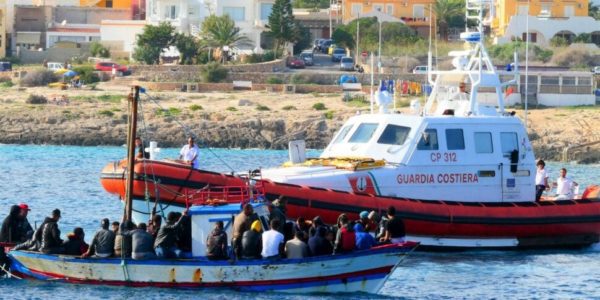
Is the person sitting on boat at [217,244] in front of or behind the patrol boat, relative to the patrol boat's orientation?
in front

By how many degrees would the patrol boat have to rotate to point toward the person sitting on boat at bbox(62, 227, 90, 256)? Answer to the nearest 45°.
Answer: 0° — it already faces them

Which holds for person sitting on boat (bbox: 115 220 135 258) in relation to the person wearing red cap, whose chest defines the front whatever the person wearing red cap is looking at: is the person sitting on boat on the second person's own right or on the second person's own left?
on the second person's own right

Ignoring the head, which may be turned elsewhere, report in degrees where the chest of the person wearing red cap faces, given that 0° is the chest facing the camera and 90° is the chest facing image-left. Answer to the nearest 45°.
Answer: approximately 270°

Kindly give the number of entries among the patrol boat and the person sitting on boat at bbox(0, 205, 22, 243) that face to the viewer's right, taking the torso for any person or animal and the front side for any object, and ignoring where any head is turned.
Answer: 1

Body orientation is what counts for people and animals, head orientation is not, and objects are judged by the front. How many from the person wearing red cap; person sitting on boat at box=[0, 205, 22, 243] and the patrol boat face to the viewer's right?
2

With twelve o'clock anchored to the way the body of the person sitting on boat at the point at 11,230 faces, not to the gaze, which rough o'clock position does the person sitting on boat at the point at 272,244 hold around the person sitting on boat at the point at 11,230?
the person sitting on boat at the point at 272,244 is roughly at 1 o'clock from the person sitting on boat at the point at 11,230.

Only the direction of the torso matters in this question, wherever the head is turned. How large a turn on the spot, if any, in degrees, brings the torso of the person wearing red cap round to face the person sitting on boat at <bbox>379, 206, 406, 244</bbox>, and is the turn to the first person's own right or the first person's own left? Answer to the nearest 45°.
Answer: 0° — they already face them

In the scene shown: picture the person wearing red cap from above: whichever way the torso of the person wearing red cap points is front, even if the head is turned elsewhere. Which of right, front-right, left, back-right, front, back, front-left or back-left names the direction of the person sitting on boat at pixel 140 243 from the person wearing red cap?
front-right

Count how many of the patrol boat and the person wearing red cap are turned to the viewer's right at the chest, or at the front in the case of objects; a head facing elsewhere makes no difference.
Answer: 1

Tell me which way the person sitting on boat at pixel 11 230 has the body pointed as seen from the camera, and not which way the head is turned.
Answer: to the viewer's right

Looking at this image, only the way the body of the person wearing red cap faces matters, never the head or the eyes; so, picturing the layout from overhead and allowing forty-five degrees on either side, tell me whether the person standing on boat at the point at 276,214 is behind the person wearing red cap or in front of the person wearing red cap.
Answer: in front

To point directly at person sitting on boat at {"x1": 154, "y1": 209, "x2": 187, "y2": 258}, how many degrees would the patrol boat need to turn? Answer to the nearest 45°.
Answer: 0° — it already faces them

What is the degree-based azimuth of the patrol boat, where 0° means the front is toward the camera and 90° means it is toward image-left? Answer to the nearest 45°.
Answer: approximately 45°
